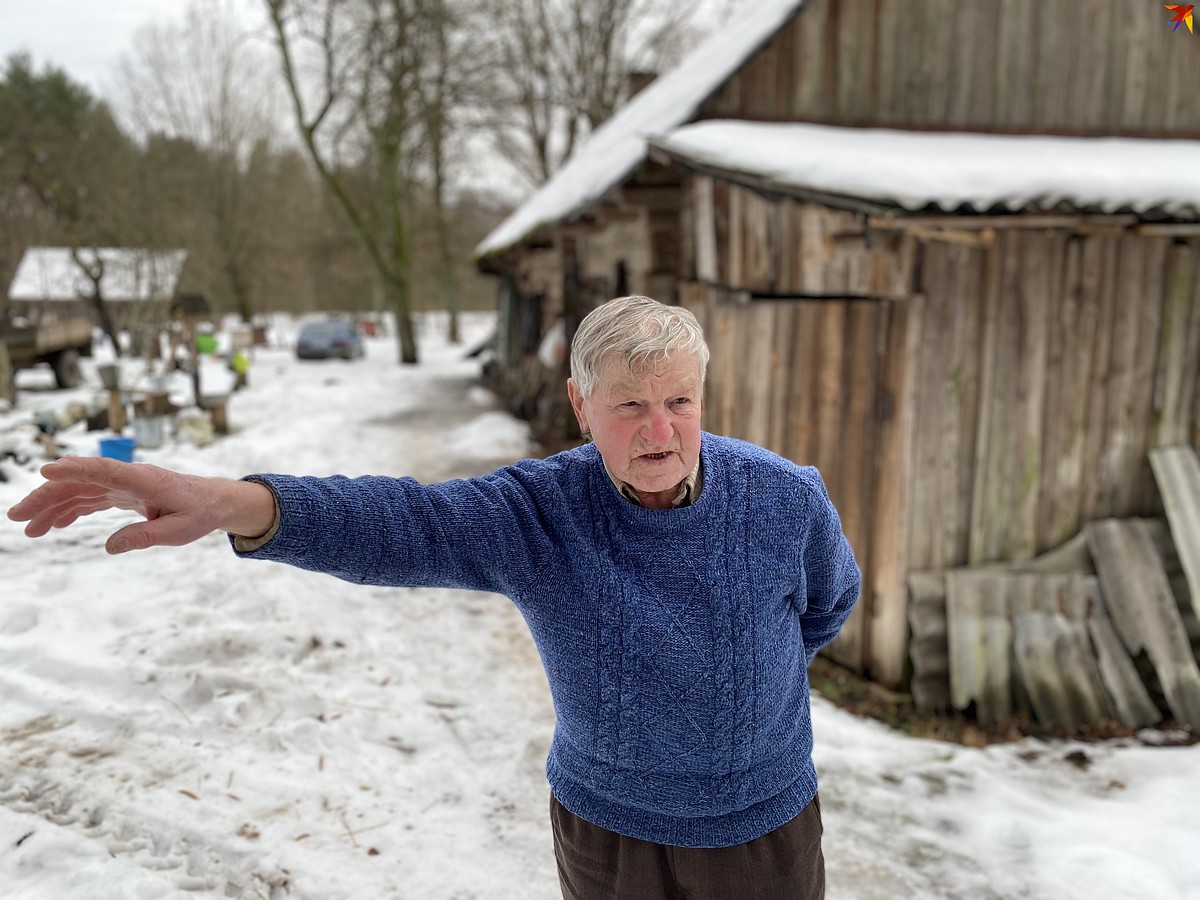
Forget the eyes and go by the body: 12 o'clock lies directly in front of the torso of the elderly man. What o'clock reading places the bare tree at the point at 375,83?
The bare tree is roughly at 6 o'clock from the elderly man.

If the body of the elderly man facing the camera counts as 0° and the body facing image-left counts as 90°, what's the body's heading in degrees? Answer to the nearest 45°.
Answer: approximately 0°

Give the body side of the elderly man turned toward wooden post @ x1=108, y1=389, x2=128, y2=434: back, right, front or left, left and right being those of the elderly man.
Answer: back

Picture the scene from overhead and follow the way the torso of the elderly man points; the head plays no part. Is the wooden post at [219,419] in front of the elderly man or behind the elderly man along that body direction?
behind

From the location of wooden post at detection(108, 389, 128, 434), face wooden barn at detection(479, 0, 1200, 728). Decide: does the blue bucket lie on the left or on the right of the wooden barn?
right

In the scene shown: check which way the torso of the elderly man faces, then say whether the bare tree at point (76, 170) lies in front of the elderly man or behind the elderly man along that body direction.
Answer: behind
